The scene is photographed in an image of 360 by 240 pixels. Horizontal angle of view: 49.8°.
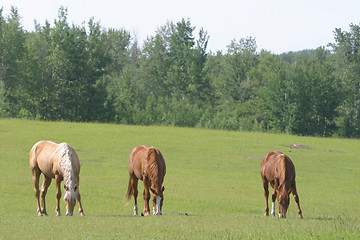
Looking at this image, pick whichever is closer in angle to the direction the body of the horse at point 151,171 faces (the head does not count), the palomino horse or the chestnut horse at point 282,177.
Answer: the chestnut horse

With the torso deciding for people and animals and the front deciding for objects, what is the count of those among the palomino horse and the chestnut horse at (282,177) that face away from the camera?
0

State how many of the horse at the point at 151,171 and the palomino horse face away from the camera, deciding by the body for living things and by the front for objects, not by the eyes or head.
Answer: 0

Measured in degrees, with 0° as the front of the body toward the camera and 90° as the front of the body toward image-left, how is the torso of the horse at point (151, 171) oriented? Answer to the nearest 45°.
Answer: approximately 315°

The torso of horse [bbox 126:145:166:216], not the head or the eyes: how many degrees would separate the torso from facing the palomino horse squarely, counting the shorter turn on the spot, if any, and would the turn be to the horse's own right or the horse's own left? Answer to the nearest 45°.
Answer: approximately 135° to the horse's own right

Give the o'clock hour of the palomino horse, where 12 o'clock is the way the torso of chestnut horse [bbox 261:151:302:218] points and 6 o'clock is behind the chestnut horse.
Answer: The palomino horse is roughly at 4 o'clock from the chestnut horse.

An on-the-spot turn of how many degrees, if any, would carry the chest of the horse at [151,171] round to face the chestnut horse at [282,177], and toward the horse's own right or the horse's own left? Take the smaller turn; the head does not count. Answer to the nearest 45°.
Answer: approximately 45° to the horse's own left

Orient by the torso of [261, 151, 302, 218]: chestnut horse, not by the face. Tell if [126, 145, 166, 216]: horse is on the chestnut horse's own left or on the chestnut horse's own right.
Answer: on the chestnut horse's own right

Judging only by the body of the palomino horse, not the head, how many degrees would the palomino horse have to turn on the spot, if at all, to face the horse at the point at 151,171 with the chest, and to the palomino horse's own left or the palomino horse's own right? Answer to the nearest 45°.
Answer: approximately 45° to the palomino horse's own left
